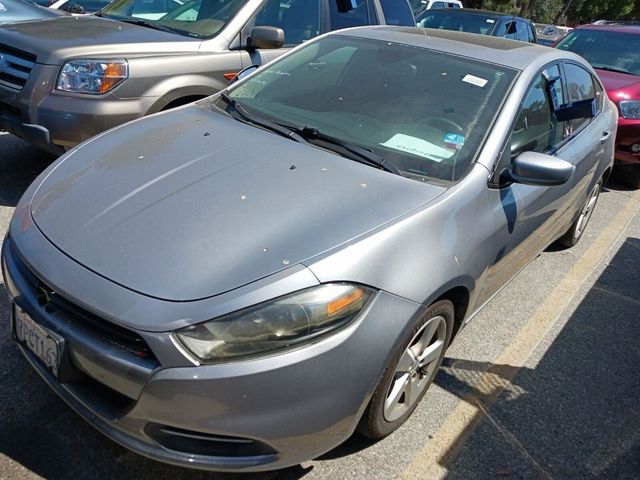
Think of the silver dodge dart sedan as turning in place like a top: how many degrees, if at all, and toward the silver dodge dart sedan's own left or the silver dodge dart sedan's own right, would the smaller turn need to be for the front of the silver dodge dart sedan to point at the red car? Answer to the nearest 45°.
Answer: approximately 180°

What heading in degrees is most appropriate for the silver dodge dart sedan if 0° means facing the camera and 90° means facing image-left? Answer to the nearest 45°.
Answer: approximately 45°

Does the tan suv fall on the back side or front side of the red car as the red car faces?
on the front side

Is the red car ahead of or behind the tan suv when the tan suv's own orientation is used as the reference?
behind

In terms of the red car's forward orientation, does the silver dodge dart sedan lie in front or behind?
in front

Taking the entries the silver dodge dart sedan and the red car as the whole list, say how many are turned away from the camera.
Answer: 0

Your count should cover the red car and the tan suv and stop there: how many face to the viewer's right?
0

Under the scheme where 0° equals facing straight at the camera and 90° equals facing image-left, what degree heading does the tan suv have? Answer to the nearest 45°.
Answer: approximately 45°

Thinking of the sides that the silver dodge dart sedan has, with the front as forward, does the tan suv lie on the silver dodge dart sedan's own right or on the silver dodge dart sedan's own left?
on the silver dodge dart sedan's own right
